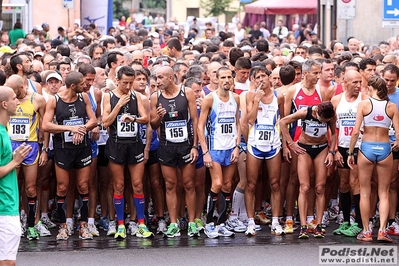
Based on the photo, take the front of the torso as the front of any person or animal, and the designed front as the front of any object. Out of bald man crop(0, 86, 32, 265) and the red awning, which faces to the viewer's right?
the bald man

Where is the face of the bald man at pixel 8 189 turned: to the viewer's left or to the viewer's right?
to the viewer's right

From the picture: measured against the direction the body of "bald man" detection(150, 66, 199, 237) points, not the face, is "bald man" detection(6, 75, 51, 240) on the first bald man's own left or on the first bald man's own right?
on the first bald man's own right

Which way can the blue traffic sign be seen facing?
toward the camera

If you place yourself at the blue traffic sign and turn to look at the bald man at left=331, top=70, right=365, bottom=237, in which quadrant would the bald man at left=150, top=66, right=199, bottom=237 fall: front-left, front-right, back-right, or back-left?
front-right

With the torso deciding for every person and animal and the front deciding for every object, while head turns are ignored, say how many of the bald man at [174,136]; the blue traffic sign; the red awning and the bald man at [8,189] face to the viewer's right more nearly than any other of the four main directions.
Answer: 1

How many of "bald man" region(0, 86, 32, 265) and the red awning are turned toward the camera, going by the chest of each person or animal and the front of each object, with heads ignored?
1

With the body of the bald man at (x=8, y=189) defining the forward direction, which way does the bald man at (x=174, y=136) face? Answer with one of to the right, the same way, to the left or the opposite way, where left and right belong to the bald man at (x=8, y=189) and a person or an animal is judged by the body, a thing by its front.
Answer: to the right

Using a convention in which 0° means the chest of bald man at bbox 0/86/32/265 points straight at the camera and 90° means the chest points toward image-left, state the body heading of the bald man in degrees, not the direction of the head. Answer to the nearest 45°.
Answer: approximately 270°

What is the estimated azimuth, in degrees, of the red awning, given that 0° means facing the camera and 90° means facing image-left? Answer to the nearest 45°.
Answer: approximately 0°

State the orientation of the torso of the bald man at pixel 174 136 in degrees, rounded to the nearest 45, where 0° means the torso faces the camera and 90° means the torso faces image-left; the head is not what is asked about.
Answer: approximately 0°

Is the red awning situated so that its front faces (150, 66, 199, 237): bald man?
yes

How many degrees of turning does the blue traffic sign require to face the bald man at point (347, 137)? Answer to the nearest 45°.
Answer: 0° — it already faces them

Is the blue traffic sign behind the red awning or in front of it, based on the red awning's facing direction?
in front

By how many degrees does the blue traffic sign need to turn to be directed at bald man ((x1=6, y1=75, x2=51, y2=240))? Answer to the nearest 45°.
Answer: approximately 45° to its right
